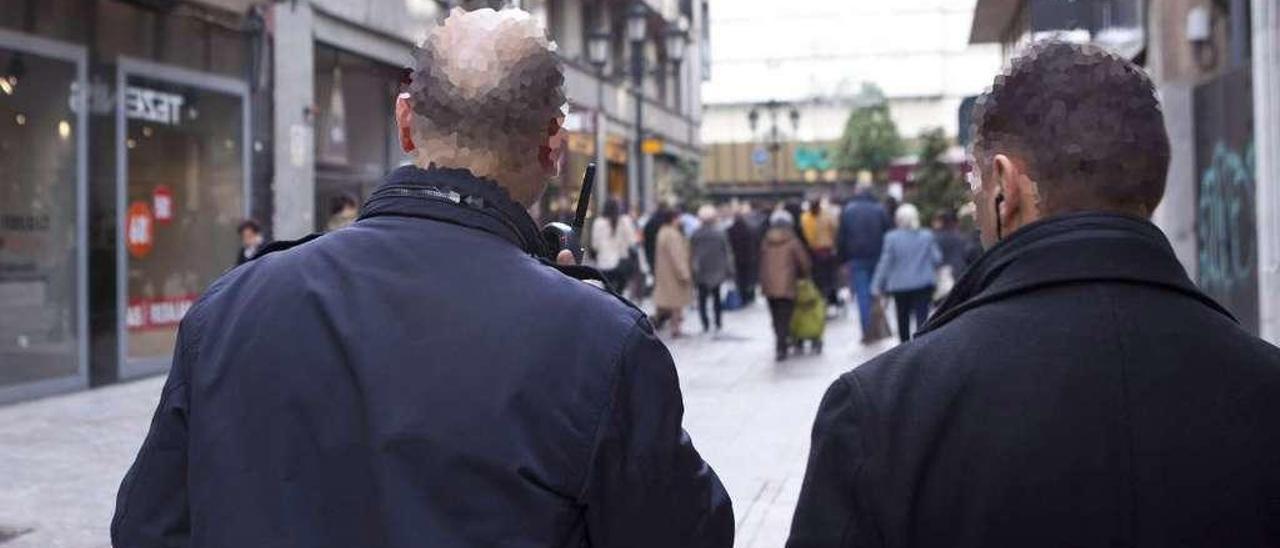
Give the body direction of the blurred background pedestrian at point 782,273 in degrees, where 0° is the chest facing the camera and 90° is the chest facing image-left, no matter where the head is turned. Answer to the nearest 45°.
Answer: approximately 180°

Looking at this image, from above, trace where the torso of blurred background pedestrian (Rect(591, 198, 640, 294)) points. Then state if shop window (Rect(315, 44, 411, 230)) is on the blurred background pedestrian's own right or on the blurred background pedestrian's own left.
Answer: on the blurred background pedestrian's own left

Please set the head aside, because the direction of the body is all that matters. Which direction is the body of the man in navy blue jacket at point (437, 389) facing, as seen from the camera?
away from the camera

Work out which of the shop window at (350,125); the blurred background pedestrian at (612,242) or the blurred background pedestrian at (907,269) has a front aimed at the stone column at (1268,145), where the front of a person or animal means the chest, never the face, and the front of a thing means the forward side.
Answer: the shop window

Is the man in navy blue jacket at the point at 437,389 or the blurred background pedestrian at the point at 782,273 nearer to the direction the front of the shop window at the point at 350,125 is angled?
the blurred background pedestrian

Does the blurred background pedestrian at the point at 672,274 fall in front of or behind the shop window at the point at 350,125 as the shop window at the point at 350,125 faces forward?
in front

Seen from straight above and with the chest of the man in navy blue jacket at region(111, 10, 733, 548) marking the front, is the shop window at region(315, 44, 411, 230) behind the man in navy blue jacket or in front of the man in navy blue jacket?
in front

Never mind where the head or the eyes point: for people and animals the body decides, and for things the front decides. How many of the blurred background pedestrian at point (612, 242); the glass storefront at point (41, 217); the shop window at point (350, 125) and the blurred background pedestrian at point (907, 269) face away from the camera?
2

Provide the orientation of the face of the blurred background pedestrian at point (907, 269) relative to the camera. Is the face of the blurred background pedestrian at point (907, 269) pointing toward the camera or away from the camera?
away from the camera

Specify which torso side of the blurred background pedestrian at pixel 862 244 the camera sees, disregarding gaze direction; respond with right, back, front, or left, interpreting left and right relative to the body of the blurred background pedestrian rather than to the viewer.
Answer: back

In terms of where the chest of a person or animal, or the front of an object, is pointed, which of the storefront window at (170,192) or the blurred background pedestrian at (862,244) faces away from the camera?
the blurred background pedestrian

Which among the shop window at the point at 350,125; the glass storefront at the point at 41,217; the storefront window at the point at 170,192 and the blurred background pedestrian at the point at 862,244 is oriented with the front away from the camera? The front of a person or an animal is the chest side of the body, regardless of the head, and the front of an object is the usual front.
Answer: the blurred background pedestrian

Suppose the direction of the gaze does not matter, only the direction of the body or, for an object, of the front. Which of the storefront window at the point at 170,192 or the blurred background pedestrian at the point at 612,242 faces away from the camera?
the blurred background pedestrian

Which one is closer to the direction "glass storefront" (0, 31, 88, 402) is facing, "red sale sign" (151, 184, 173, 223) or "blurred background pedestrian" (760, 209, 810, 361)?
the blurred background pedestrian

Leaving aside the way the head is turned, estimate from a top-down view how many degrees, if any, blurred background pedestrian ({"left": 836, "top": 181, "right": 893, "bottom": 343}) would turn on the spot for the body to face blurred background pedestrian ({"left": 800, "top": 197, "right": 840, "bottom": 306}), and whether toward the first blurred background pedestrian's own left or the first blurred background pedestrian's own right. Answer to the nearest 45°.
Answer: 0° — they already face them

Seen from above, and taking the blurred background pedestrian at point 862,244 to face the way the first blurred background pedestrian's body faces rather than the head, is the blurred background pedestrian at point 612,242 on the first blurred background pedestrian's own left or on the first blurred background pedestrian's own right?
on the first blurred background pedestrian's own left

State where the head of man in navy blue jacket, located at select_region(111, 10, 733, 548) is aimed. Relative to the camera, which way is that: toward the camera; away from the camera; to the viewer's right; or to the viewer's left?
away from the camera

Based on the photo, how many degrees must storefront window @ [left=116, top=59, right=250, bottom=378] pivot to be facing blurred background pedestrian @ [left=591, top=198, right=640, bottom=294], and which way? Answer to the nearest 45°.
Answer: approximately 90° to its left

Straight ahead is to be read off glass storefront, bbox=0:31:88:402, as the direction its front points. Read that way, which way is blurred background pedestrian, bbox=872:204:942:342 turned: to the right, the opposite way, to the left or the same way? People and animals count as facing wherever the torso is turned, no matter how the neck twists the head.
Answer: to the left

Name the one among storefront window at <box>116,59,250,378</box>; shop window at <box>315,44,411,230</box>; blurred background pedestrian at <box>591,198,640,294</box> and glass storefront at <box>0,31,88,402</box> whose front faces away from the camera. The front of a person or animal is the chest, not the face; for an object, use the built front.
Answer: the blurred background pedestrian

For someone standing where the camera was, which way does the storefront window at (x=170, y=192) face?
facing the viewer and to the right of the viewer
